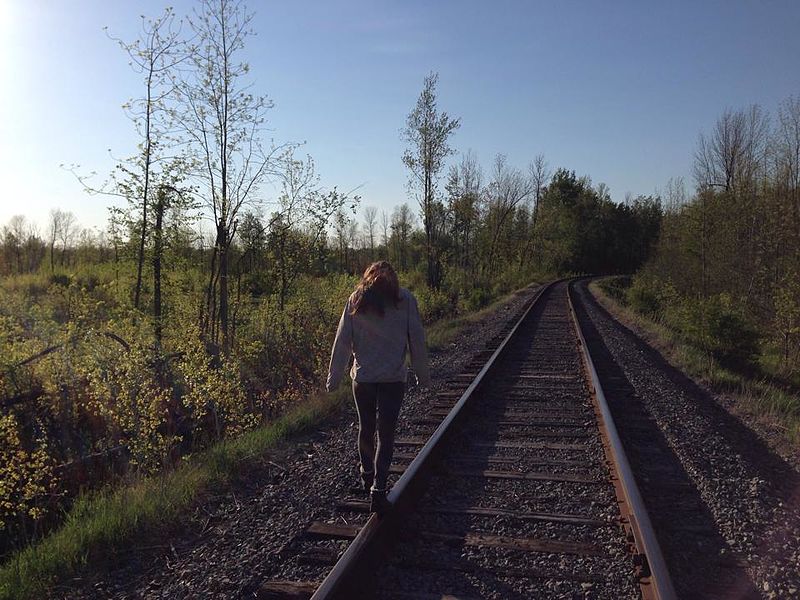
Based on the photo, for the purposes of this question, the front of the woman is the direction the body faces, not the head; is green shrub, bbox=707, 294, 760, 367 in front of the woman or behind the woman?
in front

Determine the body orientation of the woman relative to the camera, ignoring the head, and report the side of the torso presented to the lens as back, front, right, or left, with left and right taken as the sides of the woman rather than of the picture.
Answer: back

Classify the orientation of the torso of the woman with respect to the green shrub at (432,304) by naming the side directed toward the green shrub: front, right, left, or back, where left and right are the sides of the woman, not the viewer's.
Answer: front

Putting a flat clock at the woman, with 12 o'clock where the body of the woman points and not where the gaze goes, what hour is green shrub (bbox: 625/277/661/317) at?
The green shrub is roughly at 1 o'clock from the woman.

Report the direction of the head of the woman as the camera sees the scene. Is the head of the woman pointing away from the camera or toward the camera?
away from the camera

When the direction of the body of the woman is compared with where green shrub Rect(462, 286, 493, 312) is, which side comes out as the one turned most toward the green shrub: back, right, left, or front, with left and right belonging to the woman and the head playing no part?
front
